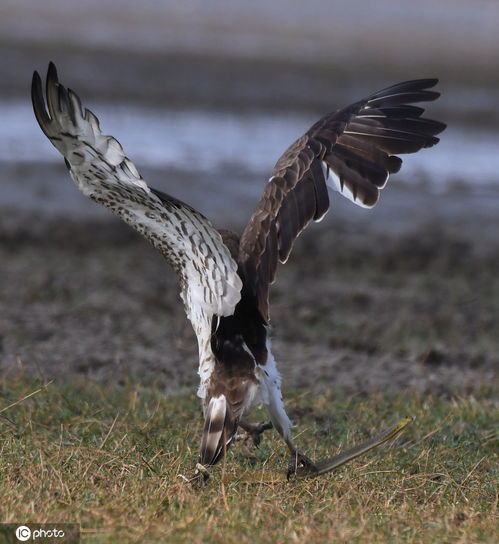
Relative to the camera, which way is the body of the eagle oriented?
away from the camera
